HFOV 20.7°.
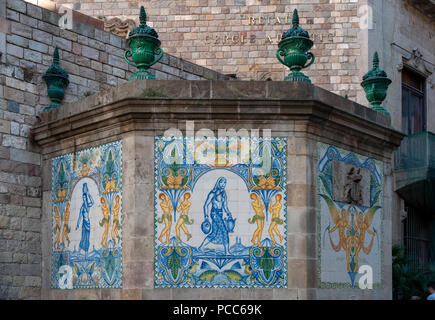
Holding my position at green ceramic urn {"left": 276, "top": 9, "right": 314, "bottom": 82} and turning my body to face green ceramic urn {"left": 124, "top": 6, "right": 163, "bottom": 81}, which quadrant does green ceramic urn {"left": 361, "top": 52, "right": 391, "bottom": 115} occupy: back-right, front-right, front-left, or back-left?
back-right

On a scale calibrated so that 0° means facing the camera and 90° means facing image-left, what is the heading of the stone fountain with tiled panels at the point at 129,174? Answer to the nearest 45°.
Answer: approximately 0°

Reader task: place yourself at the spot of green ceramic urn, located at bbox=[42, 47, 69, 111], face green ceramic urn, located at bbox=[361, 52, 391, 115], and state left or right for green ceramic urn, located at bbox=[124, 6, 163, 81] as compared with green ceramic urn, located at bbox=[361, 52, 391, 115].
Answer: right
